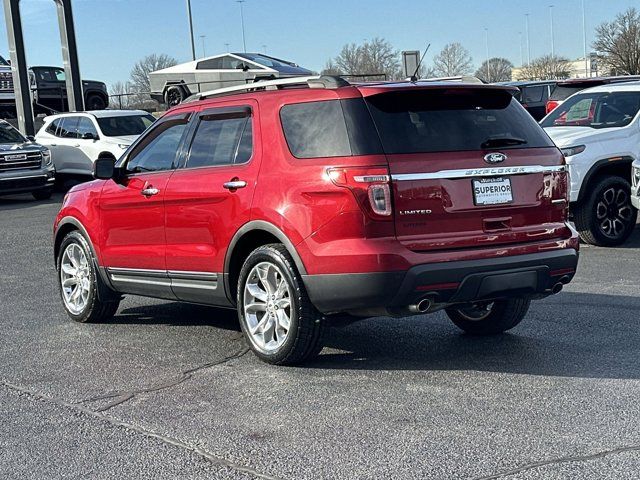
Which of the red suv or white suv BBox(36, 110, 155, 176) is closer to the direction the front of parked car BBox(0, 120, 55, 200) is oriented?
the red suv

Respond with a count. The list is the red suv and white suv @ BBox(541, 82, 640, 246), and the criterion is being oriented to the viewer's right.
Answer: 0

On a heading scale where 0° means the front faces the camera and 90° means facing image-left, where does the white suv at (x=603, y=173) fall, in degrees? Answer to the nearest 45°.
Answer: approximately 45°

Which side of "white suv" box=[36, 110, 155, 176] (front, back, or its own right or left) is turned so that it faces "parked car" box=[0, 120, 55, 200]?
right

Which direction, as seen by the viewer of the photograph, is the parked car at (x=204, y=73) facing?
facing the viewer and to the right of the viewer

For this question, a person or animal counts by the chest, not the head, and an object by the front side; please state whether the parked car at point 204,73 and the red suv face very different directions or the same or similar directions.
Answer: very different directions

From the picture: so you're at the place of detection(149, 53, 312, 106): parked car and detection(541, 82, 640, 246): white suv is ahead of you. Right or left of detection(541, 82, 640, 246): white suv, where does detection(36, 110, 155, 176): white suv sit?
right

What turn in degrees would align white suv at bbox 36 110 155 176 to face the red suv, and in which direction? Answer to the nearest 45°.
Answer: approximately 45° to its right

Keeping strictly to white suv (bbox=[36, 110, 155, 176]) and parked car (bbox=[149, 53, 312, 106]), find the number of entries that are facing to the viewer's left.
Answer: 0

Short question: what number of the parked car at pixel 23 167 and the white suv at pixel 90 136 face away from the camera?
0

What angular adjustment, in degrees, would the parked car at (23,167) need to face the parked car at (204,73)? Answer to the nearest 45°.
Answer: approximately 90° to its left

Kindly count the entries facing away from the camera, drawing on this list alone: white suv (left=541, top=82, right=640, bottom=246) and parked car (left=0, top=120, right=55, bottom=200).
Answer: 0

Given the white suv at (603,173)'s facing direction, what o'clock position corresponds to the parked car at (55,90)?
The parked car is roughly at 3 o'clock from the white suv.

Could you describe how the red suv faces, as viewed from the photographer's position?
facing away from the viewer and to the left of the viewer

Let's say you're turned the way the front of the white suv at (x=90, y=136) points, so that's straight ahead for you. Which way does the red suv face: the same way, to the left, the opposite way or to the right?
the opposite way

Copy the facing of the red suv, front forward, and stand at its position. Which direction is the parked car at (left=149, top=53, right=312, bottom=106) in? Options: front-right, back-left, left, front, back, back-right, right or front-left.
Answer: front-right
